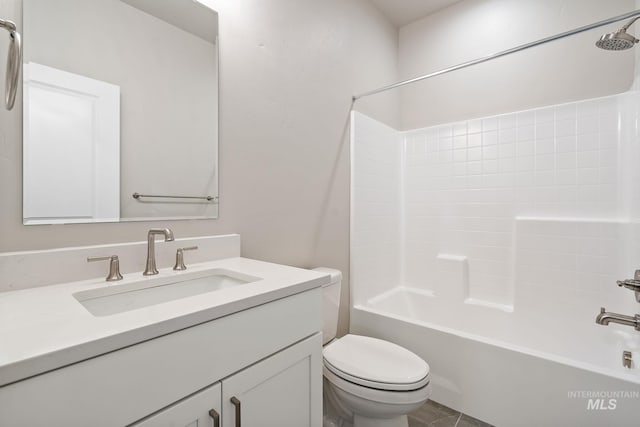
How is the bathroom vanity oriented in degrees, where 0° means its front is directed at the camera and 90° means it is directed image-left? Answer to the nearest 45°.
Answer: approximately 315°

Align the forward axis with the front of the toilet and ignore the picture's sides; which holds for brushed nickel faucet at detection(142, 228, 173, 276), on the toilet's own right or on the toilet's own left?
on the toilet's own right

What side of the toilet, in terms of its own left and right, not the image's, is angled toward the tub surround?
left

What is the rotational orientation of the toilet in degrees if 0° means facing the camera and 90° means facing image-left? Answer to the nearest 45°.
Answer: approximately 315°
